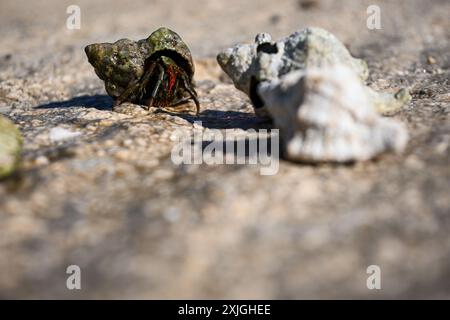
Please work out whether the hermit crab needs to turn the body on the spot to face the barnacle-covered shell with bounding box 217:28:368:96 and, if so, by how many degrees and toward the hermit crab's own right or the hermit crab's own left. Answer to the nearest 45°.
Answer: approximately 45° to the hermit crab's own left

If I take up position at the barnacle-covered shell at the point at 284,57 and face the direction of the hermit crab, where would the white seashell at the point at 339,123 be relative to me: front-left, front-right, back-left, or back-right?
back-left

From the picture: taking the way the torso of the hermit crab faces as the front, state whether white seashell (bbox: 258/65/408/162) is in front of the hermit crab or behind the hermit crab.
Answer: in front

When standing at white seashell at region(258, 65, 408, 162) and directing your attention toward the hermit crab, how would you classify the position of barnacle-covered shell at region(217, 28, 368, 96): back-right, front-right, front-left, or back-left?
front-right
